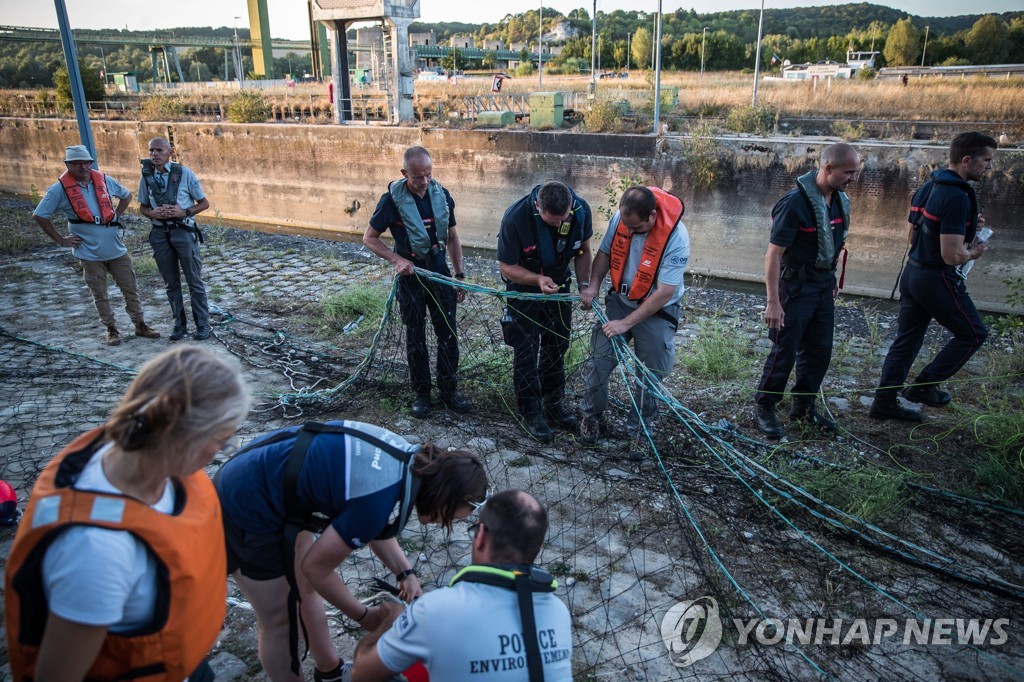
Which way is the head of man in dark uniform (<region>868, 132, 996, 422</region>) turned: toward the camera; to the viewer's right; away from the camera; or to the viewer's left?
to the viewer's right

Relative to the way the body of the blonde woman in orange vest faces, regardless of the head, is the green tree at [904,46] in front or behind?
in front

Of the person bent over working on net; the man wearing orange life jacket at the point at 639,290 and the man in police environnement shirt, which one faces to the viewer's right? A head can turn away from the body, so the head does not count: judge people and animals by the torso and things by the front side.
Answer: the person bent over working on net

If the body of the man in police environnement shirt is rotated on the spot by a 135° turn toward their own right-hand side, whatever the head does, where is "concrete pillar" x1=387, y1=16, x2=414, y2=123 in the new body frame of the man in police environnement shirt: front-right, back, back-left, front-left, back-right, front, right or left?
left

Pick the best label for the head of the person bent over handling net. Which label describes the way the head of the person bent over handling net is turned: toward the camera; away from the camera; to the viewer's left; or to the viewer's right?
to the viewer's right

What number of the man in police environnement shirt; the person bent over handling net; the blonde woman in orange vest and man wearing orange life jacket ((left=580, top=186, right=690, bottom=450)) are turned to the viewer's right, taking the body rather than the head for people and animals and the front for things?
2
